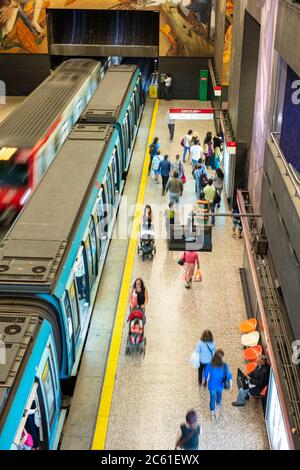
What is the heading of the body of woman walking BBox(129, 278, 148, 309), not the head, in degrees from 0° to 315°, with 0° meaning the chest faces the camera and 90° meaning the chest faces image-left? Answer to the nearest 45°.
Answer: approximately 0°

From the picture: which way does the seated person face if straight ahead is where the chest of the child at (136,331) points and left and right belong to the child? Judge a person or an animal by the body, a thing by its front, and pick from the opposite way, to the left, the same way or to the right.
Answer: to the right

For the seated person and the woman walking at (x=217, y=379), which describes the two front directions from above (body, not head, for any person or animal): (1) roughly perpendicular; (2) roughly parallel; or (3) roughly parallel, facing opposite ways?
roughly perpendicular

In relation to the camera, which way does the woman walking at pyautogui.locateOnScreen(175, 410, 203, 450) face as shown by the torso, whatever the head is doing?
away from the camera
